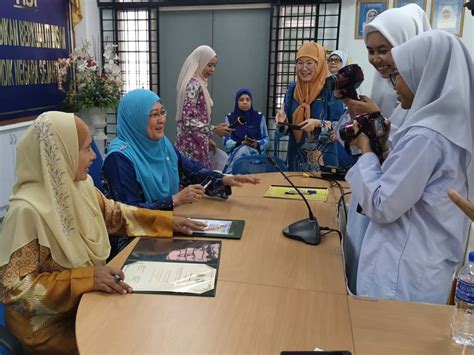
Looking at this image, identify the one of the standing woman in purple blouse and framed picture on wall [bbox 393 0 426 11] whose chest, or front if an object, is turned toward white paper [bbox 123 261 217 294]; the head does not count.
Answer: the framed picture on wall

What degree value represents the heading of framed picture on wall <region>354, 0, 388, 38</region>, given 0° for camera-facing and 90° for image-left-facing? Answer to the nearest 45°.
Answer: approximately 0°

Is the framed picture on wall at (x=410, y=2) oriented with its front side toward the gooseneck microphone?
yes

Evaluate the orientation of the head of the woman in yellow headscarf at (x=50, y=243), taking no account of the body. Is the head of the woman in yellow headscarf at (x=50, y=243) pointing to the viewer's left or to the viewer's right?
to the viewer's right

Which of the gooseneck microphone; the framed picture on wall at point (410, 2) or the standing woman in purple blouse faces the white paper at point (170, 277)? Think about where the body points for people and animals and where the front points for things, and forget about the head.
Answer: the framed picture on wall

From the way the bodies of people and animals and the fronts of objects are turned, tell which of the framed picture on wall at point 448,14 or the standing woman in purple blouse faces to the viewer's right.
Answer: the standing woman in purple blouse

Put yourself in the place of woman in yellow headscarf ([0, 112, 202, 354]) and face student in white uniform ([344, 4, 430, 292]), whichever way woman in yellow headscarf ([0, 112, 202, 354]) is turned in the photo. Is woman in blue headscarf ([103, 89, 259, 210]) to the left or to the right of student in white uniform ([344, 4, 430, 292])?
left

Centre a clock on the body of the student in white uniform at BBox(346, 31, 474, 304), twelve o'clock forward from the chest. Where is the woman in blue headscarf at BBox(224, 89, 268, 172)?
The woman in blue headscarf is roughly at 2 o'clock from the student in white uniform.

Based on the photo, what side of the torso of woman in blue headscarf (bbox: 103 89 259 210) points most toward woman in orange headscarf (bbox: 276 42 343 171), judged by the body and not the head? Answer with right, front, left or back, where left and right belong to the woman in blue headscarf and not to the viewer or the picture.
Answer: left

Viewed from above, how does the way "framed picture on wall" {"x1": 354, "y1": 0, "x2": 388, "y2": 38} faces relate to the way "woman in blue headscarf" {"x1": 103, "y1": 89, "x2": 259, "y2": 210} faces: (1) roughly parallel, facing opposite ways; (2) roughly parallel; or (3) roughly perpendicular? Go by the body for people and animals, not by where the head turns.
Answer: roughly perpendicular
